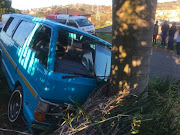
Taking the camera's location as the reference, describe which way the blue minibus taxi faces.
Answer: facing the viewer and to the right of the viewer

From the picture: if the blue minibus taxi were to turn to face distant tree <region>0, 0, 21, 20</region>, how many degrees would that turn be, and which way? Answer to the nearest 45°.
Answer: approximately 135° to its left
